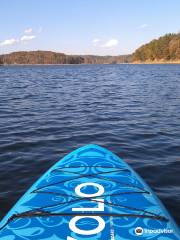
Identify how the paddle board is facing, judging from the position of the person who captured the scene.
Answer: facing away from the viewer
